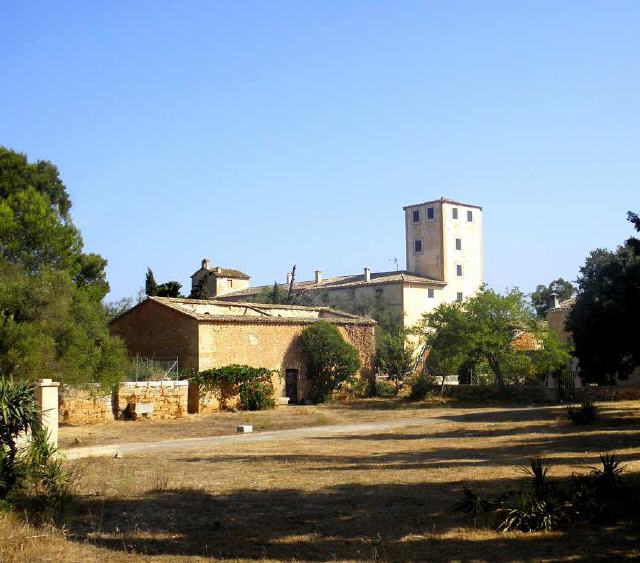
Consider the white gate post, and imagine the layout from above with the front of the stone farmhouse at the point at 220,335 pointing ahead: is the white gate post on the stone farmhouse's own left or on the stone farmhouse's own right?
on the stone farmhouse's own right

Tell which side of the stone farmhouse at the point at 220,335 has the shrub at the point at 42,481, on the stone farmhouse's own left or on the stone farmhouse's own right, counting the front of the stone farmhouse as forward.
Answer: on the stone farmhouse's own right

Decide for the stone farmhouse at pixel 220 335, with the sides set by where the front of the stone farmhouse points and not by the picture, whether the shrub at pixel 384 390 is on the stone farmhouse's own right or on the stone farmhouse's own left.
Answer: on the stone farmhouse's own left

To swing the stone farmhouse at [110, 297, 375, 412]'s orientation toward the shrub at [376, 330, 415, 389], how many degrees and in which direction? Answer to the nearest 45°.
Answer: approximately 90° to its left

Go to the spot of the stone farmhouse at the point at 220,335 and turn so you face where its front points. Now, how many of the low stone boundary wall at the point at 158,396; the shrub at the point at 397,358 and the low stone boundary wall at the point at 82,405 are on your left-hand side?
1

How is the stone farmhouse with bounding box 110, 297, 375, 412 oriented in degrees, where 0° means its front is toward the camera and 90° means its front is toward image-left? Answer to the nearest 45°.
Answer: approximately 315°
